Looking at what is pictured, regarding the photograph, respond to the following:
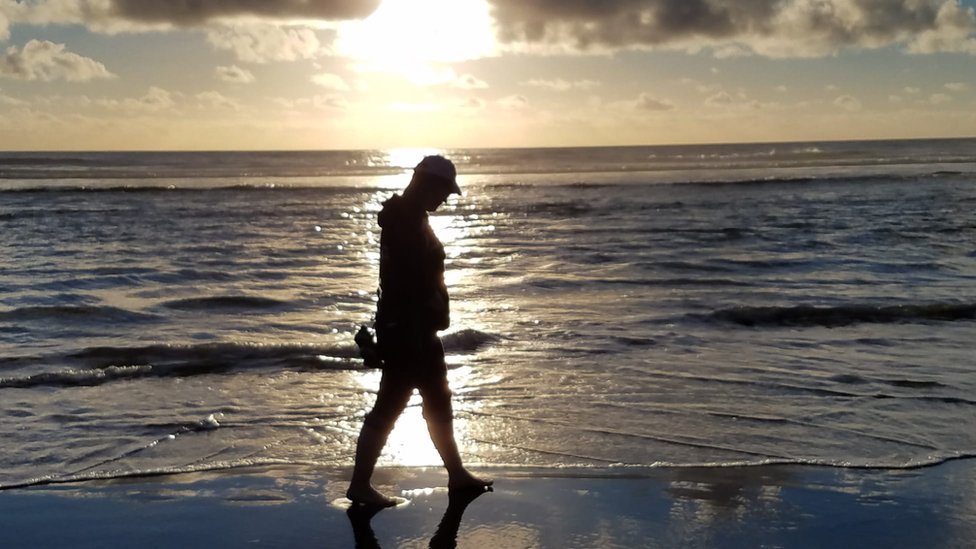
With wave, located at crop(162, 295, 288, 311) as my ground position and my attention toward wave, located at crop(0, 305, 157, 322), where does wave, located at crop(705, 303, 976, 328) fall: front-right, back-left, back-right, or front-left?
back-left

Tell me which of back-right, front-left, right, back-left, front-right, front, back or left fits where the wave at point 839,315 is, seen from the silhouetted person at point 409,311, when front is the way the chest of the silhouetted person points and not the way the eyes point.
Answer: front-left

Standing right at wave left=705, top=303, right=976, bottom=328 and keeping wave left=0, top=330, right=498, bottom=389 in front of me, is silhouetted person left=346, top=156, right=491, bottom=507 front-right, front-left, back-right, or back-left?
front-left

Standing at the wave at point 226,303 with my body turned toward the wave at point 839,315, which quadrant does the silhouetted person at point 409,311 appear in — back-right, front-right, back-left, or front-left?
front-right

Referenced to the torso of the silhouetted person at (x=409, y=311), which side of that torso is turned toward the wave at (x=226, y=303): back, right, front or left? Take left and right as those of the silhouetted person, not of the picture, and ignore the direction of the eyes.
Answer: left

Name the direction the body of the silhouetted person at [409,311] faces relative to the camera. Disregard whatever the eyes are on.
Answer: to the viewer's right

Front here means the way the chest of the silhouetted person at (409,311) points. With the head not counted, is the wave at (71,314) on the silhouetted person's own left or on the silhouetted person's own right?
on the silhouetted person's own left

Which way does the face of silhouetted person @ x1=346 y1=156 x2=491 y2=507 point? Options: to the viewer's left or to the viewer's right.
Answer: to the viewer's right

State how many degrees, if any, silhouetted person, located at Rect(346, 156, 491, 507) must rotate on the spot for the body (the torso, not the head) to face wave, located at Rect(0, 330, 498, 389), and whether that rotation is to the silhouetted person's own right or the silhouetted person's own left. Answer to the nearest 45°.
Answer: approximately 135° to the silhouetted person's own left
